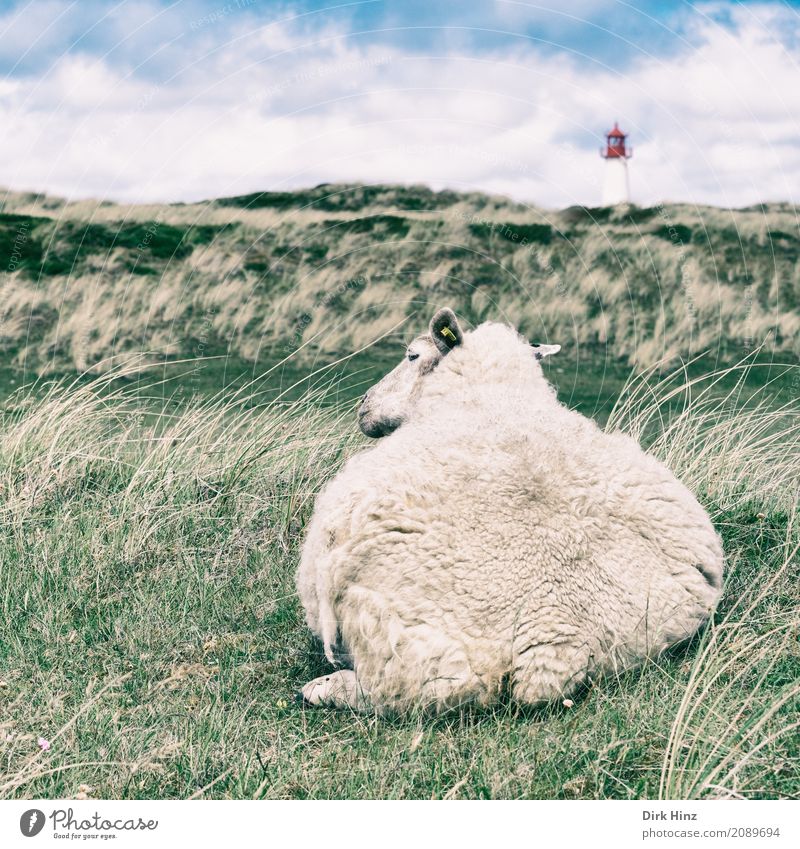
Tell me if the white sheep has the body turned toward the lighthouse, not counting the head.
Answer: yes

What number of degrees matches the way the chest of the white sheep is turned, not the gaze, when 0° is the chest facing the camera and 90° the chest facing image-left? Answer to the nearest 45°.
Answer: approximately 180°
